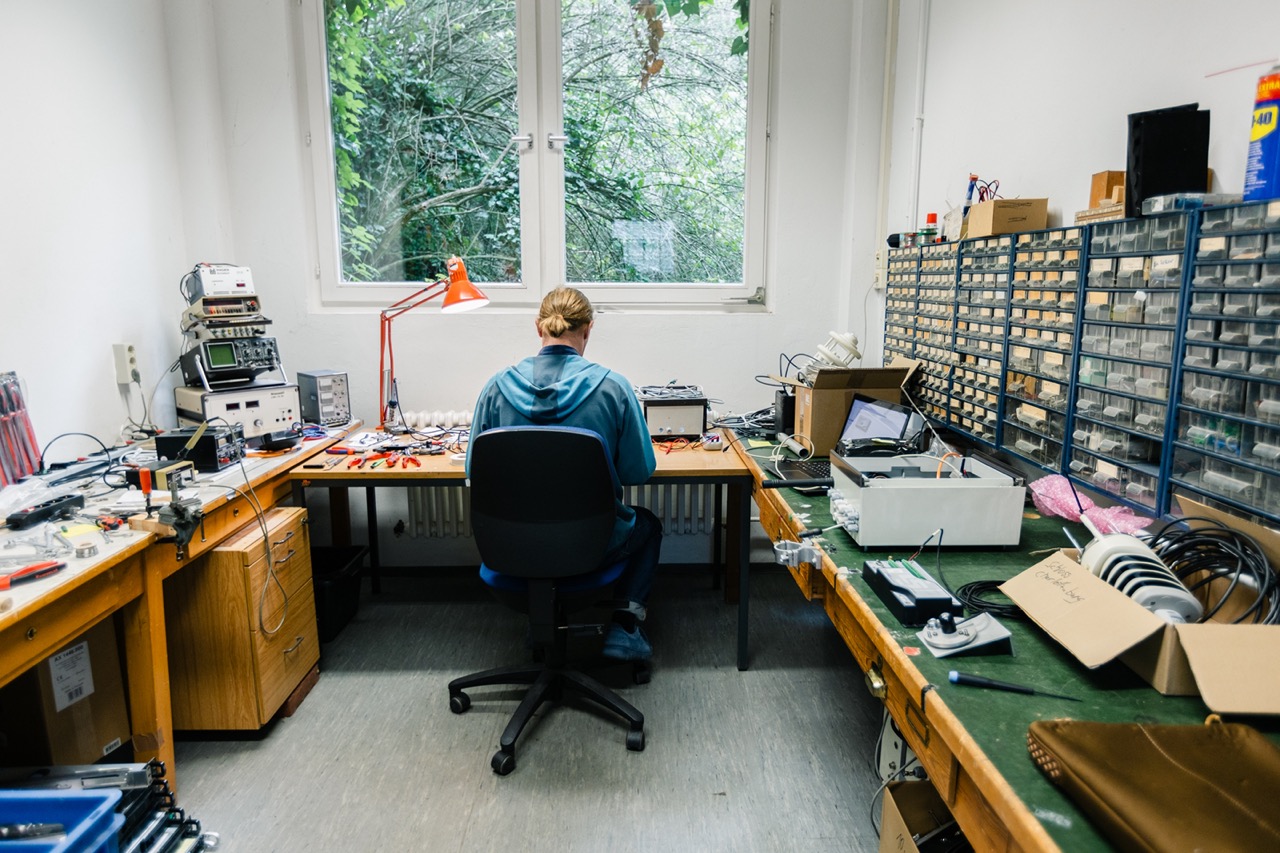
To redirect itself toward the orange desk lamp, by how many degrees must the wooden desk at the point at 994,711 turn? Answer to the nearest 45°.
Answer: approximately 90° to its right

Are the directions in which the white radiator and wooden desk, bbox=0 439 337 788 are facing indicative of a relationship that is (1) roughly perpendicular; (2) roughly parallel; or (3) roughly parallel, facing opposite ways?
roughly perpendicular

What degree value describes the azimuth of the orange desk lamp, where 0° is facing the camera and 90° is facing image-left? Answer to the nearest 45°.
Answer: approximately 270°

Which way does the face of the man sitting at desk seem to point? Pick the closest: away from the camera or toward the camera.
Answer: away from the camera

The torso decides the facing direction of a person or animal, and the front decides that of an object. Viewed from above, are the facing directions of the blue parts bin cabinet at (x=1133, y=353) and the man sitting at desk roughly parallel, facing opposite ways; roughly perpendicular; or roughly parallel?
roughly perpendicular

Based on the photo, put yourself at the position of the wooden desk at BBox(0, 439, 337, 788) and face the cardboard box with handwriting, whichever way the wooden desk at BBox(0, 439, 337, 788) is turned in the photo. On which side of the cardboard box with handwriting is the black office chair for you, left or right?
left

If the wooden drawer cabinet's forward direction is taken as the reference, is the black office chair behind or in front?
in front

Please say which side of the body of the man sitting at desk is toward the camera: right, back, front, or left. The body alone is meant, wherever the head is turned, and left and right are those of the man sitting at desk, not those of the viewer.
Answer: back

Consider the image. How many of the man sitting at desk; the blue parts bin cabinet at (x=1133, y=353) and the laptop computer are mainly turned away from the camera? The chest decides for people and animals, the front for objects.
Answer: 1

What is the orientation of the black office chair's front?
away from the camera

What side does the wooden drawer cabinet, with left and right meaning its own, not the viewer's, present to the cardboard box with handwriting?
front

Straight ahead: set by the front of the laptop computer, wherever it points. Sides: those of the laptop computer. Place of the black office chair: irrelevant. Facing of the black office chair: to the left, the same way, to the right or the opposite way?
to the right

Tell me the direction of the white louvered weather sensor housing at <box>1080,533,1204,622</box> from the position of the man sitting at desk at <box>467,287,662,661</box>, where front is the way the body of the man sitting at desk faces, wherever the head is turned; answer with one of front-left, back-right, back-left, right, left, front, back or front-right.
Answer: back-right

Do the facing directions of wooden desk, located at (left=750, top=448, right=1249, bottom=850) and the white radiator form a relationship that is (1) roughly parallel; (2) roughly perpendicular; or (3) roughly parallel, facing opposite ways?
roughly perpendicular

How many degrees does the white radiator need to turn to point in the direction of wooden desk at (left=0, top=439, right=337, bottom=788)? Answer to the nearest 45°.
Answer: approximately 45° to its right

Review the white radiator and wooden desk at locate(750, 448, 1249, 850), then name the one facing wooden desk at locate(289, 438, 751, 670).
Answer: the white radiator

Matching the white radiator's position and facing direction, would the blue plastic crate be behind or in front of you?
in front
